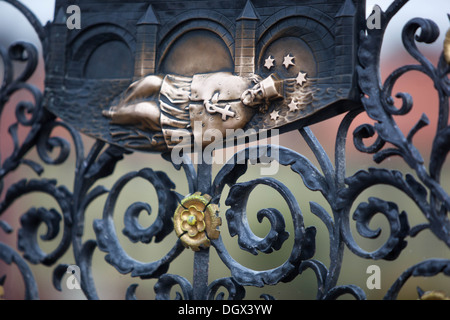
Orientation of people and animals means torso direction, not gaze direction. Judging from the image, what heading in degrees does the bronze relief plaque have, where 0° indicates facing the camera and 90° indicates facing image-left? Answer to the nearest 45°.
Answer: approximately 0°
